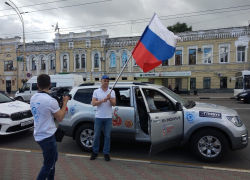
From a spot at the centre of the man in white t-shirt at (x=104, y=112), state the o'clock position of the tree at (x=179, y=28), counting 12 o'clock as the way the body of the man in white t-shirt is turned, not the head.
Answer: The tree is roughly at 7 o'clock from the man in white t-shirt.

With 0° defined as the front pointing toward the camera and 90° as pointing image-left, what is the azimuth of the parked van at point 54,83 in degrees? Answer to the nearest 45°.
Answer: approximately 90°

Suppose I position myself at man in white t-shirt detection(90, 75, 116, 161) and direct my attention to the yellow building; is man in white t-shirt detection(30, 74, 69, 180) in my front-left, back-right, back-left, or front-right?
back-left

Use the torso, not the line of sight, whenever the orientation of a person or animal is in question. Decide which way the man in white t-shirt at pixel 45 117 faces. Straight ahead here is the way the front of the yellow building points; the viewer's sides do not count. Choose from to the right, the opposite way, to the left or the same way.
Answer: the opposite way

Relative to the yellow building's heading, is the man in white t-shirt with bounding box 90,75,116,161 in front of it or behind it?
in front

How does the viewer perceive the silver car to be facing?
facing to the right of the viewer

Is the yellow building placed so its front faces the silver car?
yes

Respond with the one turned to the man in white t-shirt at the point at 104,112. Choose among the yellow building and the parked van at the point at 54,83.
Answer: the yellow building

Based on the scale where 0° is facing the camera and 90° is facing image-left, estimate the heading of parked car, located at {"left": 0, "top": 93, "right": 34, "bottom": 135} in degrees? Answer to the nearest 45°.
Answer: approximately 315°

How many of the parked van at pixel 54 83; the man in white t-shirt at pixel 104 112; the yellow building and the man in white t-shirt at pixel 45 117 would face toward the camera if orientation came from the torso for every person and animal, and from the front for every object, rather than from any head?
2

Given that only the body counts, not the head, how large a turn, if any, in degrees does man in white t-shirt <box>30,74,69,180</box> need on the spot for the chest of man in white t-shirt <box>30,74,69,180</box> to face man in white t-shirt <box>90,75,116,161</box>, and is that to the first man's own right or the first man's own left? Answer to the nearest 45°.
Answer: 0° — they already face them

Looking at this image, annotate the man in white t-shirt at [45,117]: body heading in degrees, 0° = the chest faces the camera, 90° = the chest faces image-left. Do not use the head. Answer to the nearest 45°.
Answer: approximately 225°

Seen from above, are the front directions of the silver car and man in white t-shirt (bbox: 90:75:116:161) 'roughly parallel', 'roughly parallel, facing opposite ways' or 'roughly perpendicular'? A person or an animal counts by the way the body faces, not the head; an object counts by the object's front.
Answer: roughly perpendicular
